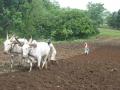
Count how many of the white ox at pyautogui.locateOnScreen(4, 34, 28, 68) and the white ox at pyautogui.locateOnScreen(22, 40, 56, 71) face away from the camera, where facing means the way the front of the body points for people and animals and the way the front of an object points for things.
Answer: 0

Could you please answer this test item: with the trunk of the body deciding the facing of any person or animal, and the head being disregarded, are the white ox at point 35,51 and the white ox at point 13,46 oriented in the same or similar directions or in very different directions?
same or similar directions

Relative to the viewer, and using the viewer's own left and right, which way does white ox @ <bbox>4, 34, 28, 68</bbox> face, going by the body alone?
facing the viewer and to the left of the viewer

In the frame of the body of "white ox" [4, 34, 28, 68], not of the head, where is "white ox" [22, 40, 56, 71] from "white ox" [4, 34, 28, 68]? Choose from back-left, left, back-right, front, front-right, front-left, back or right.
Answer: left

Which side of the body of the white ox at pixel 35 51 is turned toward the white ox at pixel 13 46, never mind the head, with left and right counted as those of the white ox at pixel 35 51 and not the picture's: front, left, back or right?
right
